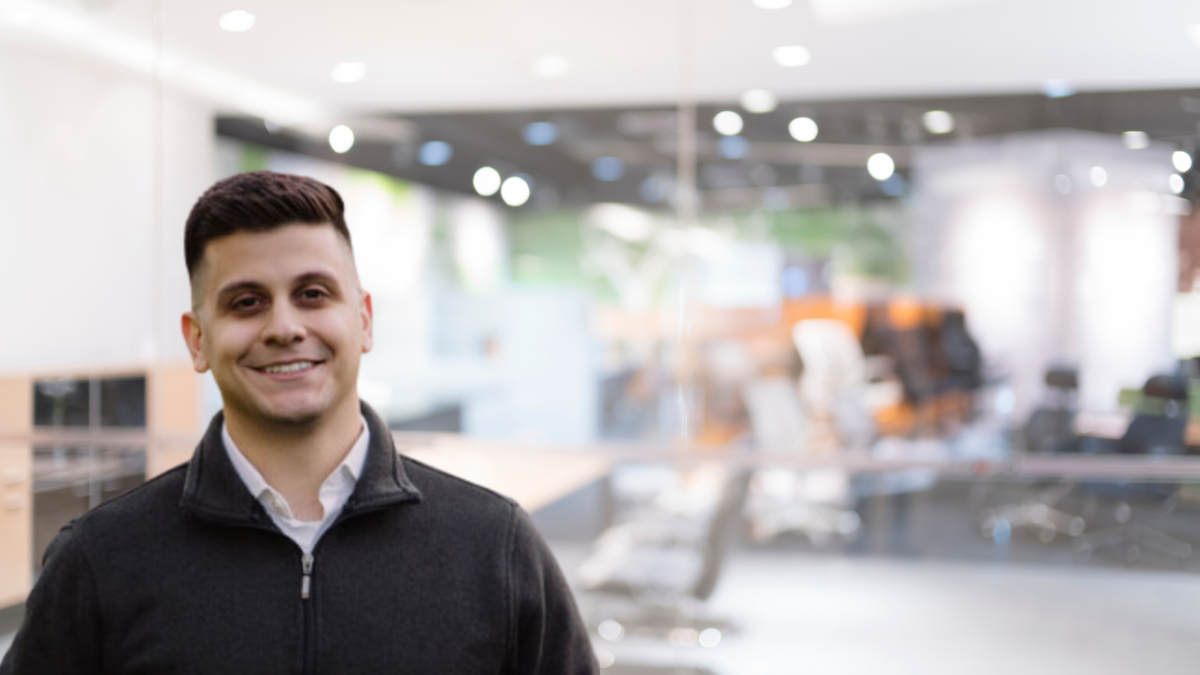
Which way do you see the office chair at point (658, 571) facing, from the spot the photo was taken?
facing to the left of the viewer

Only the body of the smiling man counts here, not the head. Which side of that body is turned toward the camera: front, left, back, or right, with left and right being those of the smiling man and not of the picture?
front

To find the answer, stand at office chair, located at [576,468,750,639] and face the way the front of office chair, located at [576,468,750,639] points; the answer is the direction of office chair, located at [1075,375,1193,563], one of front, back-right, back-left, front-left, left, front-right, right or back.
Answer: back

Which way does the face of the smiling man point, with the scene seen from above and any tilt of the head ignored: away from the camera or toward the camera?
toward the camera

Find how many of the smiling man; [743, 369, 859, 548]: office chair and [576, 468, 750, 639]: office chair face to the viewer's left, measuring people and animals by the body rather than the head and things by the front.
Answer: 1

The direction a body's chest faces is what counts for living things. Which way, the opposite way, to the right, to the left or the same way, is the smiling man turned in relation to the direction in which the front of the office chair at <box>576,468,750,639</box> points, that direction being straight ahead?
to the left

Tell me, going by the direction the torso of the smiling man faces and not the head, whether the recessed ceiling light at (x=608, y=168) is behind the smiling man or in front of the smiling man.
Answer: behind

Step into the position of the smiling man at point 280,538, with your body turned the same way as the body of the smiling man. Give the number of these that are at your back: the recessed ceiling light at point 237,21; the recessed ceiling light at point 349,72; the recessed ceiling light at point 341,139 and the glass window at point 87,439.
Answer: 4

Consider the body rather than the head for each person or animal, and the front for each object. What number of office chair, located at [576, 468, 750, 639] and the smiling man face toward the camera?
1
